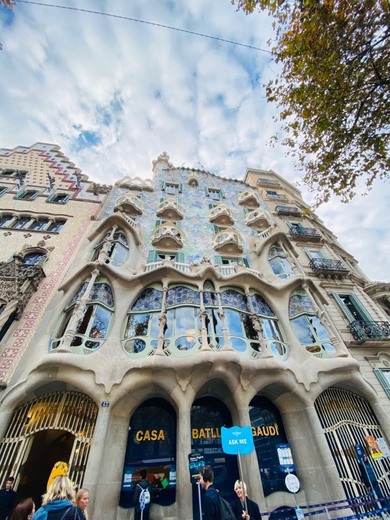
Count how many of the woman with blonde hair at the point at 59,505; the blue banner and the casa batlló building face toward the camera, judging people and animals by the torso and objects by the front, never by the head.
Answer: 2

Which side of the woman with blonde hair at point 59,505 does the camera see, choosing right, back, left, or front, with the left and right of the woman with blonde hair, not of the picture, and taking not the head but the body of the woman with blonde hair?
back

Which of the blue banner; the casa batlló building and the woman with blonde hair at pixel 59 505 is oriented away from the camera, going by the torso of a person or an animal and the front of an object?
the woman with blonde hair

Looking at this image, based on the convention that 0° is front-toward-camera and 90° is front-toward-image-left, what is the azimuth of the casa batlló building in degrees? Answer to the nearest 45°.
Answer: approximately 0°

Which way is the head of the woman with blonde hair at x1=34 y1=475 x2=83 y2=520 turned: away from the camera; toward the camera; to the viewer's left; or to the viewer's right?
away from the camera

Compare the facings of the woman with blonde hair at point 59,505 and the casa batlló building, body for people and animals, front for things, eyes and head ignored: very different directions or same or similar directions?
very different directions

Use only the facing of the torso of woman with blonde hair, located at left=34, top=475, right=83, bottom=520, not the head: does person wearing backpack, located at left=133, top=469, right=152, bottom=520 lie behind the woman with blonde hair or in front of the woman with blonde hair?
in front
